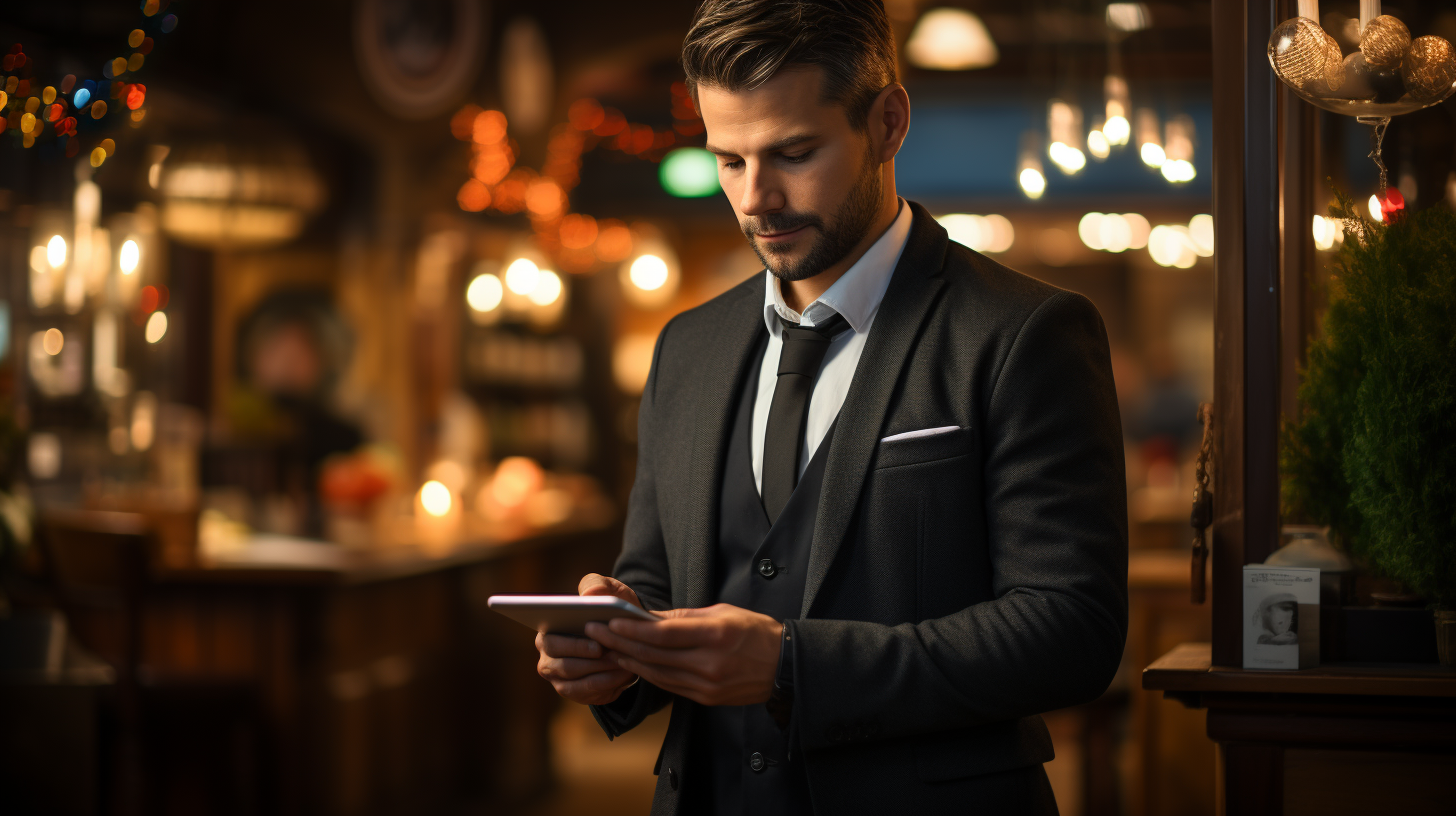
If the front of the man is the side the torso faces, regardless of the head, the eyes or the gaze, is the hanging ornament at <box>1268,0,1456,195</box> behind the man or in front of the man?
behind

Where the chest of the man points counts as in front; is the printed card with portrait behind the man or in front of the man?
behind

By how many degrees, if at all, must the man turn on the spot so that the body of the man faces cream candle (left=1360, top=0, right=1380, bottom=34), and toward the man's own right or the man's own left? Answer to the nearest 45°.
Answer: approximately 180°

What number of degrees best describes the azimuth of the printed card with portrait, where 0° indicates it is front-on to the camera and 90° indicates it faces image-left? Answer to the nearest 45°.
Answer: approximately 0°

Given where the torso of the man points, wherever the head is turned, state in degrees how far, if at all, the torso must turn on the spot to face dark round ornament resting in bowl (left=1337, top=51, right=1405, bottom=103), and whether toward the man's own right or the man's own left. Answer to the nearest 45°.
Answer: approximately 180°
